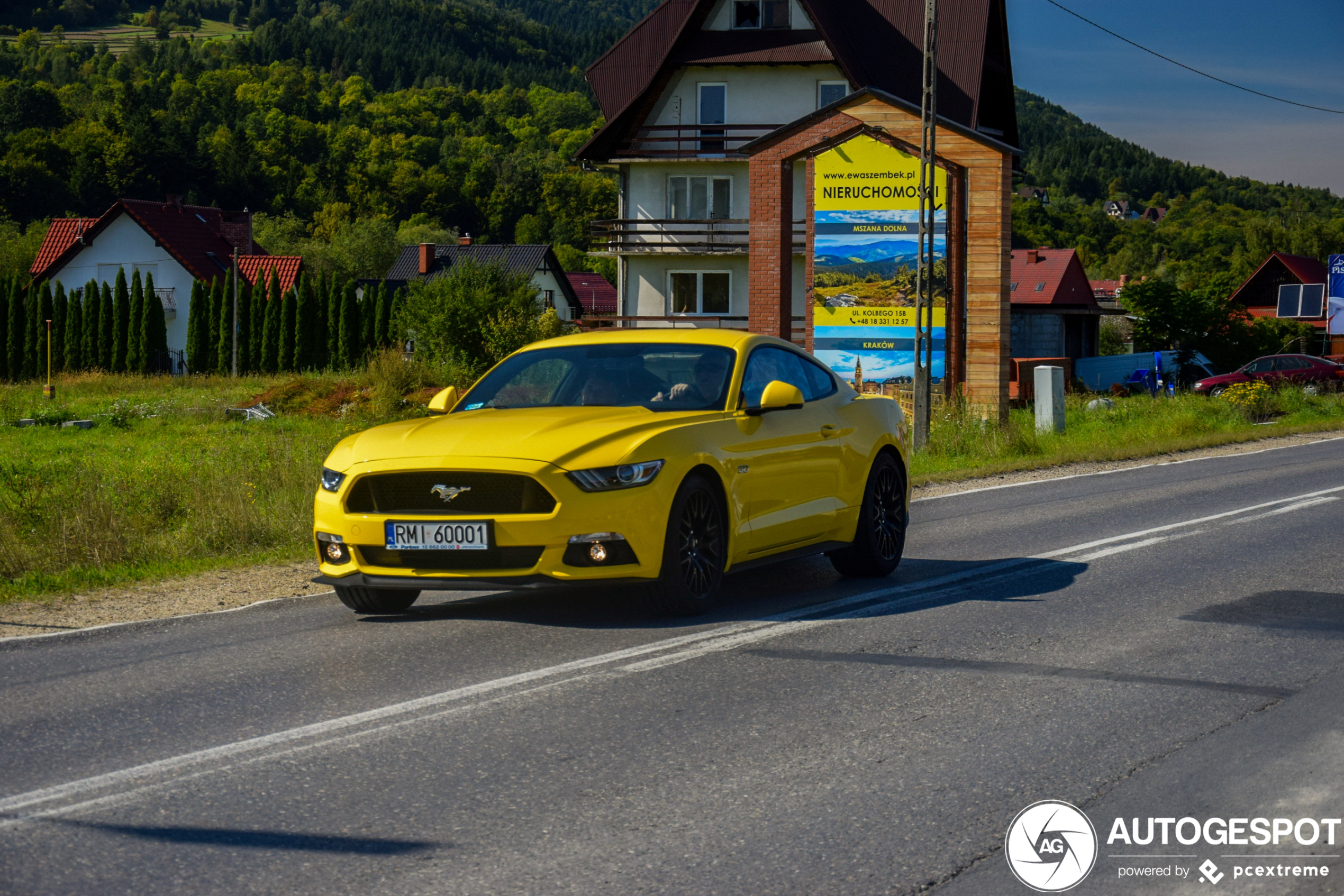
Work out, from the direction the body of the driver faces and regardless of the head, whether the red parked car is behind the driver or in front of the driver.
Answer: behind

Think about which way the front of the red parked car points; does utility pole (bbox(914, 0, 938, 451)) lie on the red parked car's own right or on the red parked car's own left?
on the red parked car's own left

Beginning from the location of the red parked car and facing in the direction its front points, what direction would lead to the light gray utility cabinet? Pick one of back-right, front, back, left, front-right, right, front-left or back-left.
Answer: left

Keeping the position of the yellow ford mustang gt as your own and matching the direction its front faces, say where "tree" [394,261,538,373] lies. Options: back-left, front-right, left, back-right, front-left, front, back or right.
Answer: back-right

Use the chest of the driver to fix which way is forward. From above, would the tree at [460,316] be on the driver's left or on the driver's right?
on the driver's right

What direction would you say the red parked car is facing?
to the viewer's left

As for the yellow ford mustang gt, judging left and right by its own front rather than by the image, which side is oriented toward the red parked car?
back
